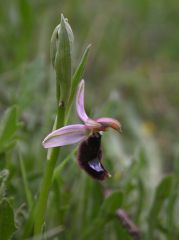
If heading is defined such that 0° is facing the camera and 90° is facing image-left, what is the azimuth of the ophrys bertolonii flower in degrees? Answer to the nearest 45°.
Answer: approximately 315°
